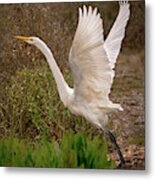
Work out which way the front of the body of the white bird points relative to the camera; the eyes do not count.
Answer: to the viewer's left
